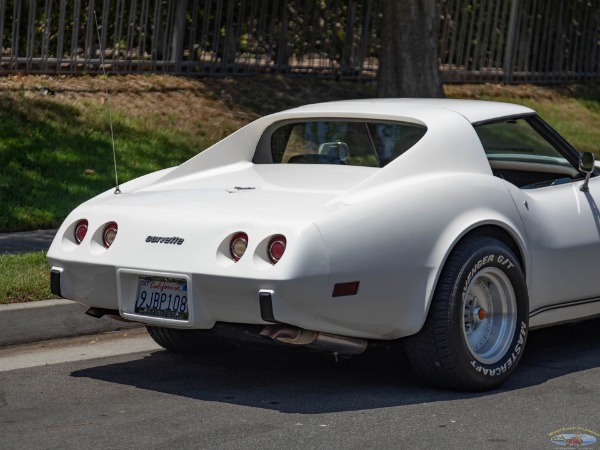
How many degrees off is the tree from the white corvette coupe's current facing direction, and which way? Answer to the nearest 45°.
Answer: approximately 45° to its left

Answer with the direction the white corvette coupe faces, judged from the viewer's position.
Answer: facing away from the viewer and to the right of the viewer

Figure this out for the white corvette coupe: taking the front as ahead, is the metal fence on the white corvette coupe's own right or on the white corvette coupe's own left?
on the white corvette coupe's own left
